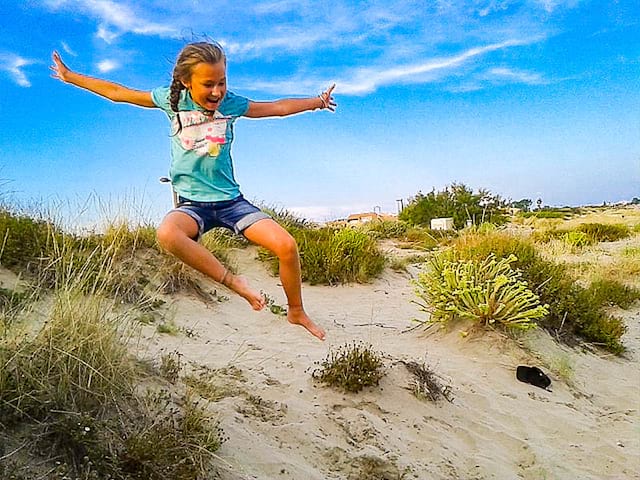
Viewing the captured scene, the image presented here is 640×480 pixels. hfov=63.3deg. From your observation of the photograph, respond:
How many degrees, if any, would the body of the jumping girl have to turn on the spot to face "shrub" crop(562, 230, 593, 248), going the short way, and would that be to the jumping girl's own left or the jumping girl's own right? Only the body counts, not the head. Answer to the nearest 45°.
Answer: approximately 90° to the jumping girl's own left

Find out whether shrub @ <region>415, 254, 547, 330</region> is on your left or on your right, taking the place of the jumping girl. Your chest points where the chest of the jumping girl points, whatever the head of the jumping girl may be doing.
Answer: on your left

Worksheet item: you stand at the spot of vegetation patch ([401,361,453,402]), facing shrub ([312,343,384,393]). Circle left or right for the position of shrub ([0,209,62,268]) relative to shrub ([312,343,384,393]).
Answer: right

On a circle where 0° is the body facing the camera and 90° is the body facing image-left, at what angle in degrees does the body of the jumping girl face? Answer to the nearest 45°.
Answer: approximately 315°

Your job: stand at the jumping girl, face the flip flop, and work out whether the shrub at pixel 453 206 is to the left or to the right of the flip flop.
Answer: left

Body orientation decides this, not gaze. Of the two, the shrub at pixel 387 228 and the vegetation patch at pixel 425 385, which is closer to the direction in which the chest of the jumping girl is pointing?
the vegetation patch

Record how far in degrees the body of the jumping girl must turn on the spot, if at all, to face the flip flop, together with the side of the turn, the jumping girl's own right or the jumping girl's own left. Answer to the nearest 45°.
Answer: approximately 90° to the jumping girl's own left
